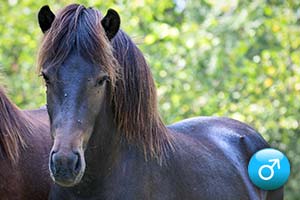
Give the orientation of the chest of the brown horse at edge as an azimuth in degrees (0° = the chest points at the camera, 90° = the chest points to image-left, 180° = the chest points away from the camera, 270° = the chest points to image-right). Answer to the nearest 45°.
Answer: approximately 90°

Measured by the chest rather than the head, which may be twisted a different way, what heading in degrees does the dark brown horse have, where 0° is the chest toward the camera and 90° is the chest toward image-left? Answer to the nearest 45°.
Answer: approximately 45°

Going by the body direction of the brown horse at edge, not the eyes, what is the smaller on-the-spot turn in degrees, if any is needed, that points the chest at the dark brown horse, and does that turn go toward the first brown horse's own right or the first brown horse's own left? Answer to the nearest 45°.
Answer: approximately 135° to the first brown horse's own left

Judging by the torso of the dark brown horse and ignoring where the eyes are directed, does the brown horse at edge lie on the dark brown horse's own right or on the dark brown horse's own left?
on the dark brown horse's own right
